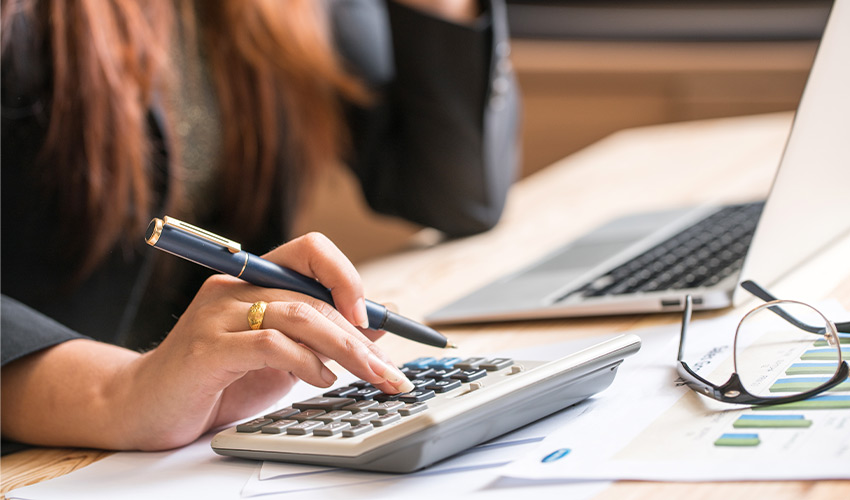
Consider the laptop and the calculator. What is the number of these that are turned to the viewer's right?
0

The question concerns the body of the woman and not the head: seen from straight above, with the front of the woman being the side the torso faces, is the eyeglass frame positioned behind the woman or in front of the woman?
in front

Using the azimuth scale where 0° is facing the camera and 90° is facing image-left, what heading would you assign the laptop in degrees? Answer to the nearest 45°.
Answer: approximately 135°

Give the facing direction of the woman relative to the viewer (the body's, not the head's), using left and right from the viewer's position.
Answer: facing the viewer and to the right of the viewer

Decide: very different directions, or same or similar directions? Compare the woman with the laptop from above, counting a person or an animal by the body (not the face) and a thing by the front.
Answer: very different directions

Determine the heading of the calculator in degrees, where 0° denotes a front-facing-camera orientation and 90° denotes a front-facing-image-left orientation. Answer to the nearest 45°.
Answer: approximately 45°
